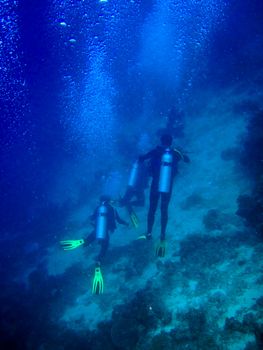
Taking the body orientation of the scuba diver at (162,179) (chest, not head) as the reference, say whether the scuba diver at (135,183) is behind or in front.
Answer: in front

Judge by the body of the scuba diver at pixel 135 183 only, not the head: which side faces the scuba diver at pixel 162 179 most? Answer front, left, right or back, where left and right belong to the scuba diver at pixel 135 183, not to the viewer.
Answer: right

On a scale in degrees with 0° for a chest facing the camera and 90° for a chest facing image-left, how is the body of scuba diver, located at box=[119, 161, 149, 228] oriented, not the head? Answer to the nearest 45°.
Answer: approximately 180°

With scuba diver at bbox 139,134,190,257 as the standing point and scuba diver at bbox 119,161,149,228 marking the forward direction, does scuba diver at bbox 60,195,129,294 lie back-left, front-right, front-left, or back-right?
front-left

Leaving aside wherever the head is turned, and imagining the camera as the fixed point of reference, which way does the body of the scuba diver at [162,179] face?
away from the camera

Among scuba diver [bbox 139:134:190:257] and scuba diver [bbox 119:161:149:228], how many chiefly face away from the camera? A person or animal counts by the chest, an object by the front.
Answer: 2

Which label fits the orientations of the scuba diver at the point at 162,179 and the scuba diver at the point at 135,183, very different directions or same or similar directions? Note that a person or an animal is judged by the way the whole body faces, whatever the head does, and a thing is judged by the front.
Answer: same or similar directions
